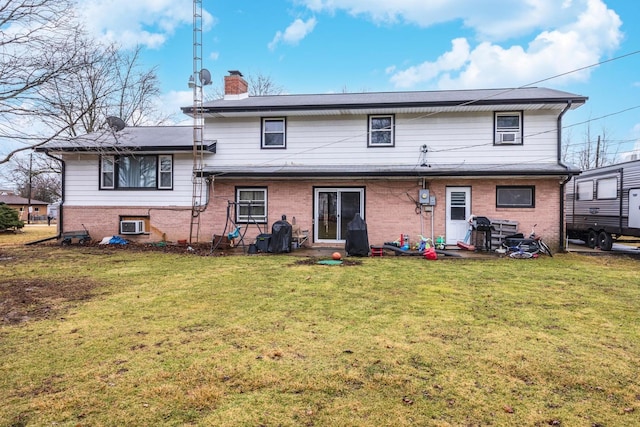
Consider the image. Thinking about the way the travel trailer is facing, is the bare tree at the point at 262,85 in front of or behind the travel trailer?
behind

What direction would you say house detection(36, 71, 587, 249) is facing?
away from the camera
